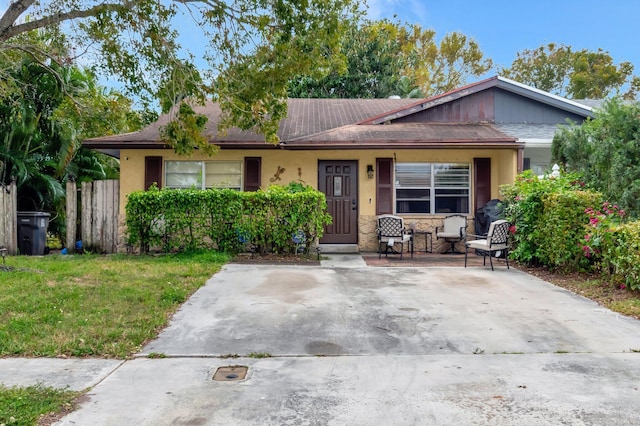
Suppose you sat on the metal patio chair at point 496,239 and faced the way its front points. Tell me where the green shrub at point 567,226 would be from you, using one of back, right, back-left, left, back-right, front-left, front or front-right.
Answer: back

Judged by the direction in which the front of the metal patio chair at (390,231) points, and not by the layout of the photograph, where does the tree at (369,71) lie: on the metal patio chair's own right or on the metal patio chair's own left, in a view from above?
on the metal patio chair's own left

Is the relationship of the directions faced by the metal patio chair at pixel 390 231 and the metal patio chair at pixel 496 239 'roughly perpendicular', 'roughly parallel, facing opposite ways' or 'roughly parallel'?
roughly perpendicular

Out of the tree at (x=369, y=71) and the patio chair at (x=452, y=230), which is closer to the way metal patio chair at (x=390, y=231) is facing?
the patio chair

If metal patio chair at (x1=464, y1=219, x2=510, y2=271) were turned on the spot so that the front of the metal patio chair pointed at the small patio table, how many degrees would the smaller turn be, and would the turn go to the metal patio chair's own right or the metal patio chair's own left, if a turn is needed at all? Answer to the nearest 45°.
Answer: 0° — it already faces it

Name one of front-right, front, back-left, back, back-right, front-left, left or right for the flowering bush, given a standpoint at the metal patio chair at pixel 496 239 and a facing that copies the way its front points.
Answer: back
